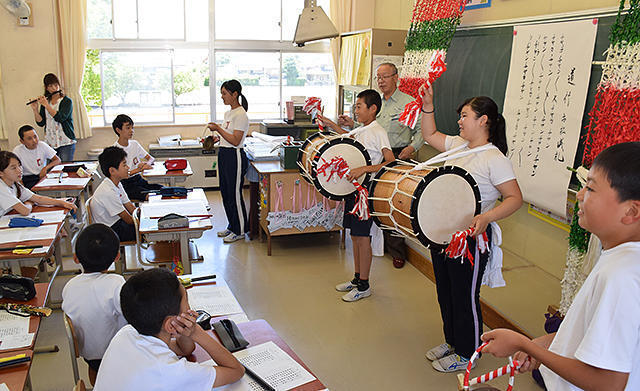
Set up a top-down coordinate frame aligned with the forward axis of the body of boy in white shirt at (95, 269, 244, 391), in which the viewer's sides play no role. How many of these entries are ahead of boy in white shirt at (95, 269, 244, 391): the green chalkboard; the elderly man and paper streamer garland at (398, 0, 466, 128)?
3

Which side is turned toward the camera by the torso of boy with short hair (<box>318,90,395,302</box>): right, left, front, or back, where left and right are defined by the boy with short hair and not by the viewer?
left

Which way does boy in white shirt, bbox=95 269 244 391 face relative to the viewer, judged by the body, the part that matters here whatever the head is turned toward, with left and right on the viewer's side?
facing away from the viewer and to the right of the viewer

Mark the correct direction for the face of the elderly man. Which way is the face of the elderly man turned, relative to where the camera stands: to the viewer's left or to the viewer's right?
to the viewer's left

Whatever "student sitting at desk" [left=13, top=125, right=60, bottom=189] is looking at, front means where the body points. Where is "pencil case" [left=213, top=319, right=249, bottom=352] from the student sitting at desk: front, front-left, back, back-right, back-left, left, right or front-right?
front-right

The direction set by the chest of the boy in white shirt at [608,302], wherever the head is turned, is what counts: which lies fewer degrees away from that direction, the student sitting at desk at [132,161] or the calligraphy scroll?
the student sitting at desk

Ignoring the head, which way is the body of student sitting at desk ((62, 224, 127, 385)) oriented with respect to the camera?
away from the camera

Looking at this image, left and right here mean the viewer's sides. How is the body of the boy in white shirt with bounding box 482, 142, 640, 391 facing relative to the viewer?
facing to the left of the viewer

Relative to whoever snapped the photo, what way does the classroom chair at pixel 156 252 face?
facing to the right of the viewer

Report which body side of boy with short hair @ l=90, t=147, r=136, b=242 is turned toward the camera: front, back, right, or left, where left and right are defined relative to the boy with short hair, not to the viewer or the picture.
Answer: right

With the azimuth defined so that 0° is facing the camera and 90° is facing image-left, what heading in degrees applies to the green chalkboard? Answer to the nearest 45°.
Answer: approximately 45°
